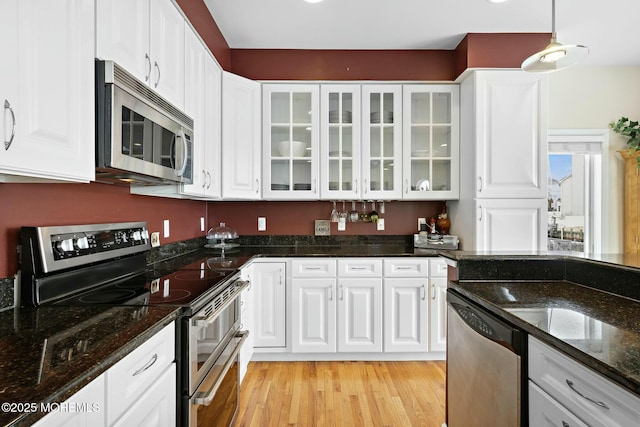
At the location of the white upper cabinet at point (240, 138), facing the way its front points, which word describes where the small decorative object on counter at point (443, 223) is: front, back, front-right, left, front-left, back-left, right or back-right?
front-left

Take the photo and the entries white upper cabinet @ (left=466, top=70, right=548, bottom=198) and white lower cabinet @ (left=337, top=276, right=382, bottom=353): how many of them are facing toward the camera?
2

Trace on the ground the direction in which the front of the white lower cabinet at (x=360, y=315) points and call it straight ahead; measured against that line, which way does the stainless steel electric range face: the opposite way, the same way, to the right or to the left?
to the left

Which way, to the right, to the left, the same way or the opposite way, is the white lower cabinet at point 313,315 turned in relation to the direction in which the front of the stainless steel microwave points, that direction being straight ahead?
to the right

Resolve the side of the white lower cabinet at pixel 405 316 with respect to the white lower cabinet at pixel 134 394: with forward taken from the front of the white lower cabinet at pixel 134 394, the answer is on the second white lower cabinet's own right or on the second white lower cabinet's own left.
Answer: on the second white lower cabinet's own left

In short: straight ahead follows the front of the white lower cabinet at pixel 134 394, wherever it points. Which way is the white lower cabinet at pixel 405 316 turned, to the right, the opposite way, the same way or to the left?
to the right

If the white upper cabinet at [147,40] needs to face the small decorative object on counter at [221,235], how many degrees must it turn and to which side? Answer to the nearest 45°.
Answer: approximately 90° to its left

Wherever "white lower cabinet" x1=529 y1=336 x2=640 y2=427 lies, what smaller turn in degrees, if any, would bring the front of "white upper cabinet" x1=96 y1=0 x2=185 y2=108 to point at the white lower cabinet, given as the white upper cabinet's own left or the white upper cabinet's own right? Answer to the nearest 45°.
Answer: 0° — it already faces it

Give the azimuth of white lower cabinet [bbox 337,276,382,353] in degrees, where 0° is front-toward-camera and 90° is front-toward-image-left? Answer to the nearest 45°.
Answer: approximately 0°

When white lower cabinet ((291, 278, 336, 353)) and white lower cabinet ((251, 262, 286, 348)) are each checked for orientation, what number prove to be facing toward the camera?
2
